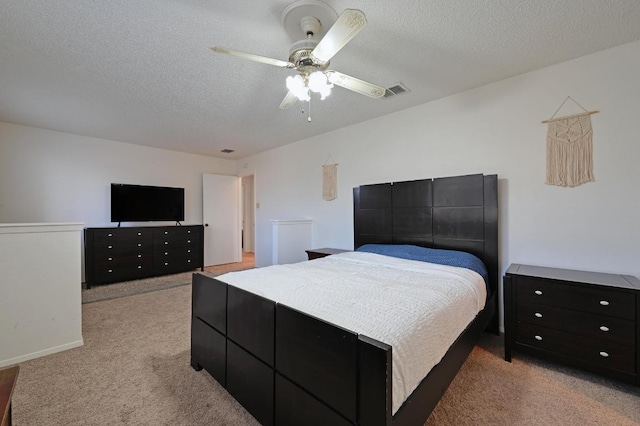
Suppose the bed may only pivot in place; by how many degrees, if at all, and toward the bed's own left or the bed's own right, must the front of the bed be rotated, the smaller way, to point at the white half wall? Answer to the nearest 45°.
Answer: approximately 45° to the bed's own right

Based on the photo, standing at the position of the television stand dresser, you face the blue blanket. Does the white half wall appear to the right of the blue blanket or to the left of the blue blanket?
right

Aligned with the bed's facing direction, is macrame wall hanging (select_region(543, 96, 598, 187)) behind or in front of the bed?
behind

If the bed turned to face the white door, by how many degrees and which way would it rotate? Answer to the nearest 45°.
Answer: approximately 90° to its right

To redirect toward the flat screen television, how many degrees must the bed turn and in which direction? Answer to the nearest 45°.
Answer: approximately 90° to its right

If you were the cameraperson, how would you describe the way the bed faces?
facing the viewer and to the left of the viewer

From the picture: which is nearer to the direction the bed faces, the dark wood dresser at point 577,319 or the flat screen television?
the flat screen television

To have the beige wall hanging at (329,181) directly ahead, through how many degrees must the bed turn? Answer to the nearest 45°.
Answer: approximately 135° to its right

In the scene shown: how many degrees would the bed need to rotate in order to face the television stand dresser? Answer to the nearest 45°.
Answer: approximately 90° to its right
